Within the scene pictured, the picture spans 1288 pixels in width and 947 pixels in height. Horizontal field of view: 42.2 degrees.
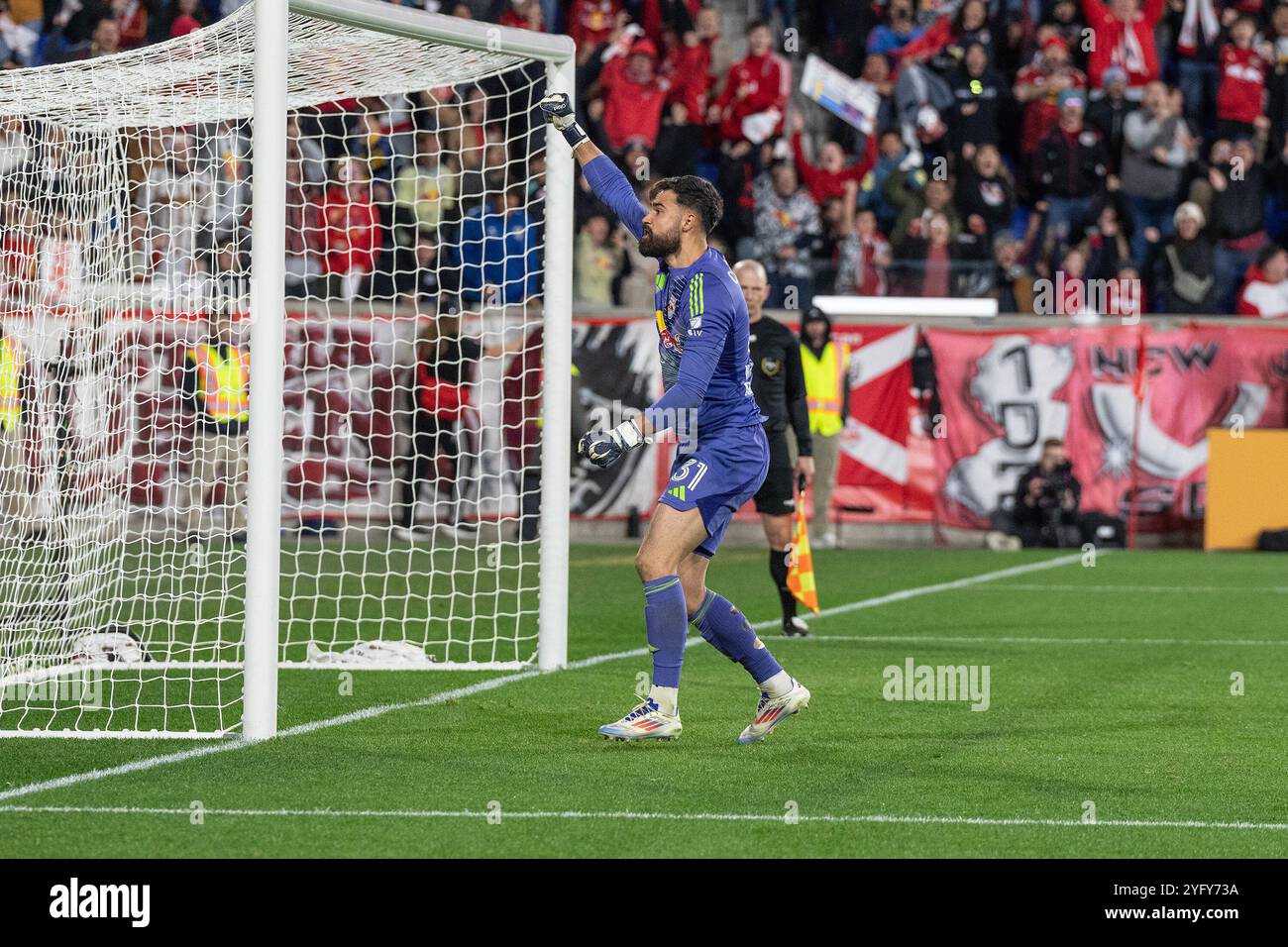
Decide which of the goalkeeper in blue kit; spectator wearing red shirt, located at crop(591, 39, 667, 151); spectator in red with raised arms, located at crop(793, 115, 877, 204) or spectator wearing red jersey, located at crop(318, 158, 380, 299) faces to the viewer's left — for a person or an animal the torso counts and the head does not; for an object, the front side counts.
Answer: the goalkeeper in blue kit

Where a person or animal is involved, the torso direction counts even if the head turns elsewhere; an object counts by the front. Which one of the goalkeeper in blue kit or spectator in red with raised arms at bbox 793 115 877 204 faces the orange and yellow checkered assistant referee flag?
the spectator in red with raised arms

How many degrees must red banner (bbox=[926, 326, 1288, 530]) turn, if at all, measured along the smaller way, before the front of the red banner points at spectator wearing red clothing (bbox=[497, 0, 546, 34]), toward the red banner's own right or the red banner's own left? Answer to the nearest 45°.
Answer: approximately 90° to the red banner's own right

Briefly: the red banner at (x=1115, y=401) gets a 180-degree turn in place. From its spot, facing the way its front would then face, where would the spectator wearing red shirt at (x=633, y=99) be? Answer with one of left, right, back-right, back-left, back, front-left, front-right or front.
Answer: left

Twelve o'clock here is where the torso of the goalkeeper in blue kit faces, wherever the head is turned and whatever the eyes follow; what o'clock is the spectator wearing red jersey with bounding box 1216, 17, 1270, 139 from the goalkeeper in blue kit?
The spectator wearing red jersey is roughly at 4 o'clock from the goalkeeper in blue kit.

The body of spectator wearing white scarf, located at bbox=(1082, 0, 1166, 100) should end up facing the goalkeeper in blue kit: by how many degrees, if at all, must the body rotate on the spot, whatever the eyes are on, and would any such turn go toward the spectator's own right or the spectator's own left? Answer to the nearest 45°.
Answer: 0° — they already face them

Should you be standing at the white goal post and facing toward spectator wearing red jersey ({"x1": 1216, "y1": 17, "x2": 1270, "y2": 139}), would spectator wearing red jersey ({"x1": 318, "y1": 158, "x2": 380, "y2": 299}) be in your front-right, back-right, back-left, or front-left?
front-left

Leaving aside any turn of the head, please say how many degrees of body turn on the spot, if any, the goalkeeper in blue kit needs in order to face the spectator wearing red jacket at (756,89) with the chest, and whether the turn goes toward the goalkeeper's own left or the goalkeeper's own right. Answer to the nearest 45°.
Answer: approximately 90° to the goalkeeper's own right

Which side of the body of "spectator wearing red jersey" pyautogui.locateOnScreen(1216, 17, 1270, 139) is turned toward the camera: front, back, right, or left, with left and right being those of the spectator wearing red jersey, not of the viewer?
front

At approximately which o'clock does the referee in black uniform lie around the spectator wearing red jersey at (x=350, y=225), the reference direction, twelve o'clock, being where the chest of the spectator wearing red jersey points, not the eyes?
The referee in black uniform is roughly at 11 o'clock from the spectator wearing red jersey.

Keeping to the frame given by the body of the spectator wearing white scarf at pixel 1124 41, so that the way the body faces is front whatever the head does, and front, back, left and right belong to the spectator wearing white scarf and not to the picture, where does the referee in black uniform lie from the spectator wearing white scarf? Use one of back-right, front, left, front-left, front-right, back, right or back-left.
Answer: front

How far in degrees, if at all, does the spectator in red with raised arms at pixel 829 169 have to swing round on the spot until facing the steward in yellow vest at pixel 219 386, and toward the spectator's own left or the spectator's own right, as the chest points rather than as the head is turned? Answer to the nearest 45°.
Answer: approximately 45° to the spectator's own right

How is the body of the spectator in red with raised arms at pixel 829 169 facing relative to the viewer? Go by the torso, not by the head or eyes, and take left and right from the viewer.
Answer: facing the viewer

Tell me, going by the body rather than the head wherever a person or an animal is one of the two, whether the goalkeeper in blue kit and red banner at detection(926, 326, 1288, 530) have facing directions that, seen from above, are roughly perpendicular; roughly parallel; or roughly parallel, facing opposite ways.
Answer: roughly perpendicular

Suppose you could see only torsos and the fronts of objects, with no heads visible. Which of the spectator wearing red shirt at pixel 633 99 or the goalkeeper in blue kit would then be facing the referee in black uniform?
the spectator wearing red shirt

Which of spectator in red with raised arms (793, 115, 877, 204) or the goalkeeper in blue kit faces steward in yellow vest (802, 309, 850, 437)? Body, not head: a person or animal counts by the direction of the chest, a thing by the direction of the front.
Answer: the spectator in red with raised arms
